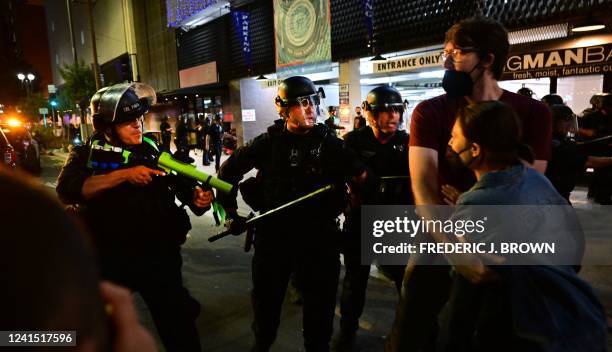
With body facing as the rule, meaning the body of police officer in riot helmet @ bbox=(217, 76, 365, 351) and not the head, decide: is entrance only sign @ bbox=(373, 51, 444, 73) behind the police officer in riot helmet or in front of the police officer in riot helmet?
behind

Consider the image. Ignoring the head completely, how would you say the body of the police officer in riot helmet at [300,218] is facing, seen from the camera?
toward the camera

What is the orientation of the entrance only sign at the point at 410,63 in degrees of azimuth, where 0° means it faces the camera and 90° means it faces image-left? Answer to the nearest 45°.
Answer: approximately 45°

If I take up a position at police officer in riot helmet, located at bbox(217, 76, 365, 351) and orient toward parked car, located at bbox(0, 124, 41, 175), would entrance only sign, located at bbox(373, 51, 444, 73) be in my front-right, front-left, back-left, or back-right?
front-right

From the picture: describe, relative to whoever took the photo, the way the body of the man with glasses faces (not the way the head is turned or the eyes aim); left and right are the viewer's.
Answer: facing the viewer and to the left of the viewer

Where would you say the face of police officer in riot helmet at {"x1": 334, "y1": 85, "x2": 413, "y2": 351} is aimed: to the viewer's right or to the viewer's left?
to the viewer's right

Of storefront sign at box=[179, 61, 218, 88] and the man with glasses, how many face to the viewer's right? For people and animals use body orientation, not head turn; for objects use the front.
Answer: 0

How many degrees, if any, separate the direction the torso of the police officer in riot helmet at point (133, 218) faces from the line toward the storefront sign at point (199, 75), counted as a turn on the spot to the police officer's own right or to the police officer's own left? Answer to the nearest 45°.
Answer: approximately 135° to the police officer's own left

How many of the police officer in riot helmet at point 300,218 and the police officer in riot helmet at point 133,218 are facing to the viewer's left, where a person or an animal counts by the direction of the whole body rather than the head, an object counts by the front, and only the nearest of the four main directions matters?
0

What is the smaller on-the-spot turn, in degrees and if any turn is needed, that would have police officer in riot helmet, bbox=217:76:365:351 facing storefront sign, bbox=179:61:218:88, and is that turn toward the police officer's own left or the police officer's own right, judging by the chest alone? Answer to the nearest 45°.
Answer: approximately 180°
